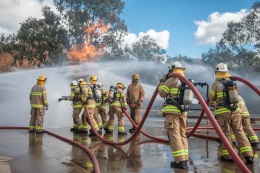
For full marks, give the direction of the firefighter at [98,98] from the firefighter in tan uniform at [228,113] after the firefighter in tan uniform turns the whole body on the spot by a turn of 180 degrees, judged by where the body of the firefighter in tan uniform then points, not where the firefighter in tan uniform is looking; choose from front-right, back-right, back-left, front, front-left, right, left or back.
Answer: back

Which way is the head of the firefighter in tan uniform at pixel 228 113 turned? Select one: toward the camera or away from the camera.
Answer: away from the camera

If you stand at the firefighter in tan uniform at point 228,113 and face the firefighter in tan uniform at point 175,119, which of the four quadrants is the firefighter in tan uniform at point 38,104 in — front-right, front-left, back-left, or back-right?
front-right

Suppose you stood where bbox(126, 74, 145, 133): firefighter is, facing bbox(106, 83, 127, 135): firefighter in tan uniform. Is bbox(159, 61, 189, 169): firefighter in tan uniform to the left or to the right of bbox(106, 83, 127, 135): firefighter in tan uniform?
left

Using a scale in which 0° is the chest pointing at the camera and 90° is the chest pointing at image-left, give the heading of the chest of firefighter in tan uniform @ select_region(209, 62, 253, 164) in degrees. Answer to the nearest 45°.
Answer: approximately 135°

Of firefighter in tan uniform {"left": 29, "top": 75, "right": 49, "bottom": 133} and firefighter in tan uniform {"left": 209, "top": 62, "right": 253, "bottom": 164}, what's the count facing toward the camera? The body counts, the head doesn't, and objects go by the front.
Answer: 0

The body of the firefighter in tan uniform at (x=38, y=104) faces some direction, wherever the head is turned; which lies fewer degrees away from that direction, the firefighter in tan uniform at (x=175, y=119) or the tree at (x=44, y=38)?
the tree

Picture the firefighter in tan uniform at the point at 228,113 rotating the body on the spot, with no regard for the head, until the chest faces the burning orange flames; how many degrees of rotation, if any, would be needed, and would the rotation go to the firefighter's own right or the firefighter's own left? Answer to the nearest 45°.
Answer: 0° — they already face it

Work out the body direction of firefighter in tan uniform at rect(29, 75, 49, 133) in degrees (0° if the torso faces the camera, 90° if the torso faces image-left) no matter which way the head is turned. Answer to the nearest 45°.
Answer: approximately 225°

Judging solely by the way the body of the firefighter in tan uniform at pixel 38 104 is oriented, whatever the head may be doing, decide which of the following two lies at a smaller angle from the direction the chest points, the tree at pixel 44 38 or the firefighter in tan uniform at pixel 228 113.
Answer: the tree

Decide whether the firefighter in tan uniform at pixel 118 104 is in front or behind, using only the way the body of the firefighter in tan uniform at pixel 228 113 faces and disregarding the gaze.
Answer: in front
